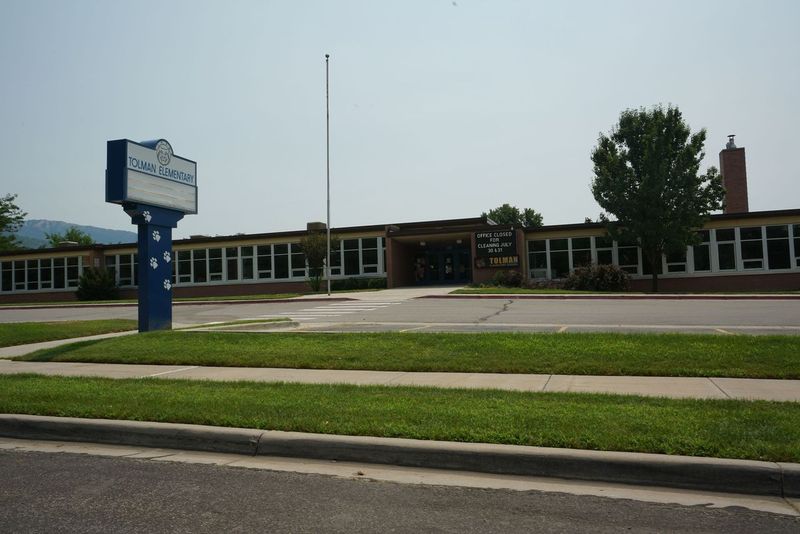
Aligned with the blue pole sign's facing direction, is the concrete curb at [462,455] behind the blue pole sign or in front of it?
in front

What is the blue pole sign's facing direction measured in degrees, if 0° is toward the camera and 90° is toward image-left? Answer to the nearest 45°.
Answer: approximately 315°

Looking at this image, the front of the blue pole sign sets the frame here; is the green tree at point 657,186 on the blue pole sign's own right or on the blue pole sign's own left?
on the blue pole sign's own left

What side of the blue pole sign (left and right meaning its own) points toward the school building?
left

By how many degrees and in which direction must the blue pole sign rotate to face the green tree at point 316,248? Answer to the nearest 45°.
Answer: approximately 90° to its left

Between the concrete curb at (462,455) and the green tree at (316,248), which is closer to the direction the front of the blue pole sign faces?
the concrete curb

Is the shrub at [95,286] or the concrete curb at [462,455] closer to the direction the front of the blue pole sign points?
the concrete curb

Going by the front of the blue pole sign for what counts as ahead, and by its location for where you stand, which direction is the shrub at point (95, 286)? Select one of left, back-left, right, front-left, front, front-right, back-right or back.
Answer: back-left
